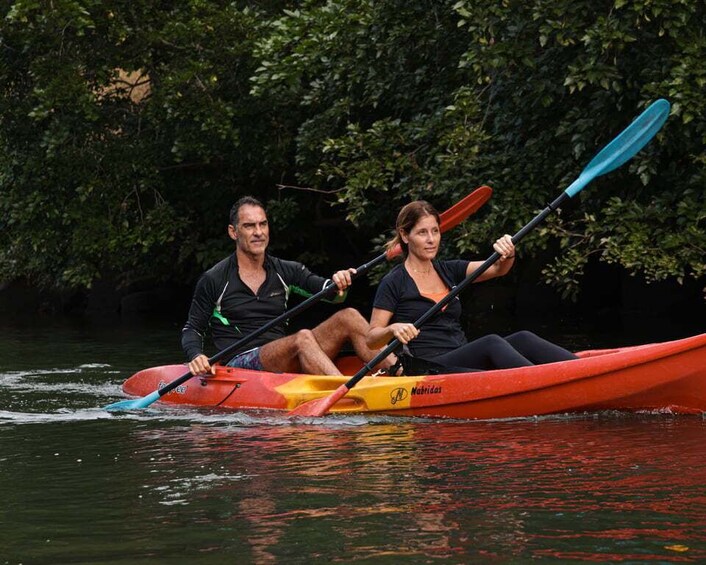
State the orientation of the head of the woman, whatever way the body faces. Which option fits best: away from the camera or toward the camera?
toward the camera

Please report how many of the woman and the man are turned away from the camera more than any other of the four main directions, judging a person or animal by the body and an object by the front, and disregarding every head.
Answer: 0

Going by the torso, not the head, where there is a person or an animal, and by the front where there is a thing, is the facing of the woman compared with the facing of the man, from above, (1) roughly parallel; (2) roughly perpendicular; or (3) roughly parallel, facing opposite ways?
roughly parallel
